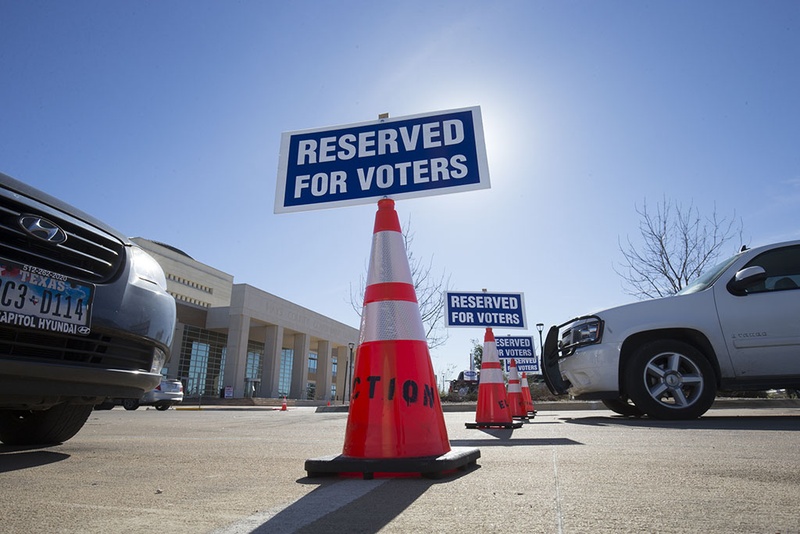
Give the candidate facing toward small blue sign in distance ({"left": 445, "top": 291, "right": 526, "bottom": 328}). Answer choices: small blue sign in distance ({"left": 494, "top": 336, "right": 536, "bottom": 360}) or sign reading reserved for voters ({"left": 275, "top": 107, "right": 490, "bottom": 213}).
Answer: small blue sign in distance ({"left": 494, "top": 336, "right": 536, "bottom": 360})

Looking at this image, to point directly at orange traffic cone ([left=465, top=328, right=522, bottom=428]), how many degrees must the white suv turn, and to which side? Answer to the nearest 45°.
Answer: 0° — it already faces it

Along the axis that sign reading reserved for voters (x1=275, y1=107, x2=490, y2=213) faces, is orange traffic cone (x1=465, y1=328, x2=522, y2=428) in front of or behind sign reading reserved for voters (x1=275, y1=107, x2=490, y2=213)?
behind

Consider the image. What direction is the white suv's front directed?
to the viewer's left

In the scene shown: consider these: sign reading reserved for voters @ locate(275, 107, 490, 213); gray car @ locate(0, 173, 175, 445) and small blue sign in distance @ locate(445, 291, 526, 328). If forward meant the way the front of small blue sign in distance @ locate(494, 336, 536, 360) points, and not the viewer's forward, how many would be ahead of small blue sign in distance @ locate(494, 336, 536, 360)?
3

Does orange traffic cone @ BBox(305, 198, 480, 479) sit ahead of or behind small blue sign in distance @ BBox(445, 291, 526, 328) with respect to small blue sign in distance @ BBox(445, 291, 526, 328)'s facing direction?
ahead

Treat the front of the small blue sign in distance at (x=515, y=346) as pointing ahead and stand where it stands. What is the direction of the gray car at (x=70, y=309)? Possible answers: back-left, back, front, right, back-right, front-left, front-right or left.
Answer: front

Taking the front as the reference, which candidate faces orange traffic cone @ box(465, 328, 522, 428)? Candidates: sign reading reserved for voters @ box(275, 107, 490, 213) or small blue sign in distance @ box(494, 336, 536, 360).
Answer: the small blue sign in distance

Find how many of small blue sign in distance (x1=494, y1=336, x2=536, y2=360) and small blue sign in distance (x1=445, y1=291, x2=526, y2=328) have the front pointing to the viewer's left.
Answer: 0

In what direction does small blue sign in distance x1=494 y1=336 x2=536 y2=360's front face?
toward the camera

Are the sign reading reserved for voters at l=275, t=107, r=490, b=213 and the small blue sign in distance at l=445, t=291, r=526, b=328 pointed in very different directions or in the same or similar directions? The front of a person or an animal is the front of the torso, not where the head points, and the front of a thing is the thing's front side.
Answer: same or similar directions

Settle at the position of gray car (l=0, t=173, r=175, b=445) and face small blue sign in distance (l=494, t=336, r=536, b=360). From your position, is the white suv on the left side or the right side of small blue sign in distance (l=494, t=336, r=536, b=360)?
right

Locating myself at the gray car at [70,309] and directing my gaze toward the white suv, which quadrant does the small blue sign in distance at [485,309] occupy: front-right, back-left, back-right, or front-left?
front-left

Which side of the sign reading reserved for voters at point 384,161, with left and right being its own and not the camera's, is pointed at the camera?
front

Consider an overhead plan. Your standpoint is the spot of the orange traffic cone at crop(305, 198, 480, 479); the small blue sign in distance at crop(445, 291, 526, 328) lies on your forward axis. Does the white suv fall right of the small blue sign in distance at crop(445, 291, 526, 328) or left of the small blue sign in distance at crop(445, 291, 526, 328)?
right
